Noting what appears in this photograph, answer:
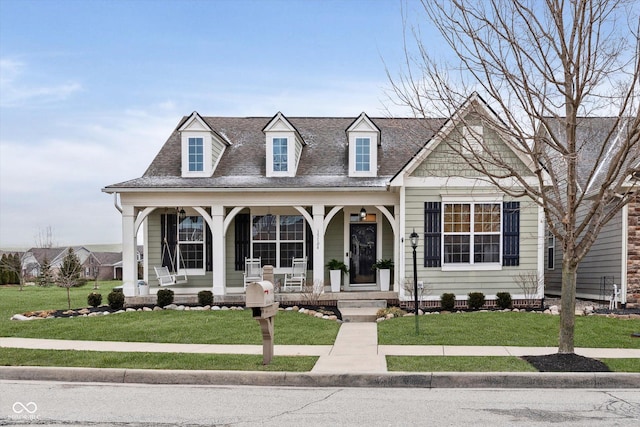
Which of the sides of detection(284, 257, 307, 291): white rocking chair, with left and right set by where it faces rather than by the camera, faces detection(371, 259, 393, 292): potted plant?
left

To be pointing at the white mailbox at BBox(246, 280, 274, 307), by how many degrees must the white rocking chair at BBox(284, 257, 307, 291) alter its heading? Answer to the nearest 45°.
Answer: approximately 45° to its left

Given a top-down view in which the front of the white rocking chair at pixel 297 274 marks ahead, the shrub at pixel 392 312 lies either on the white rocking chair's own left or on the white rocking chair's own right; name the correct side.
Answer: on the white rocking chair's own left

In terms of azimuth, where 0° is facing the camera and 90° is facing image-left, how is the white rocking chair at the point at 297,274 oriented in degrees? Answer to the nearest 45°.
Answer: approximately 45°

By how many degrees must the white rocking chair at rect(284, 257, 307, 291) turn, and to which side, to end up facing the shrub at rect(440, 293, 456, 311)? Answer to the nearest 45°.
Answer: approximately 90° to its left

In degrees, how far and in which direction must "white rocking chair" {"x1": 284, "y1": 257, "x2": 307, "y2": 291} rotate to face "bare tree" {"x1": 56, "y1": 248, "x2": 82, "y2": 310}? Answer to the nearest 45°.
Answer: approximately 90° to its right

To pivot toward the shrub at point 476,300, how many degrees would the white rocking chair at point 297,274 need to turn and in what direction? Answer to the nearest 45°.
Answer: approximately 90° to its left
